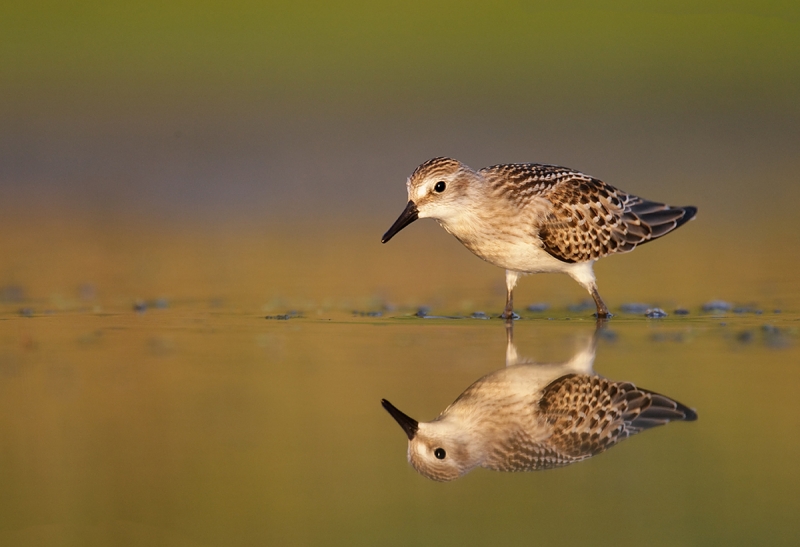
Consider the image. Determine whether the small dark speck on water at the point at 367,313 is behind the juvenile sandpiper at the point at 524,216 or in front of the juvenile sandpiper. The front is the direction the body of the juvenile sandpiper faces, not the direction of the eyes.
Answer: in front

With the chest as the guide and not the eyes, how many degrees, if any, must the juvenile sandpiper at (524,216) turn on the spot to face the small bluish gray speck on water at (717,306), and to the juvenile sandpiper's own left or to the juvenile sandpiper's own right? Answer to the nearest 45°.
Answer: approximately 180°

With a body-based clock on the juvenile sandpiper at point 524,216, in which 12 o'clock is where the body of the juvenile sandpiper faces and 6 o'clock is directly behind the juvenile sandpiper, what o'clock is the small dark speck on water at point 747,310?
The small dark speck on water is roughly at 6 o'clock from the juvenile sandpiper.

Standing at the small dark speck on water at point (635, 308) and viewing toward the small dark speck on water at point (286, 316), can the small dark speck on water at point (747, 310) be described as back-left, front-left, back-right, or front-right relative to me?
back-left

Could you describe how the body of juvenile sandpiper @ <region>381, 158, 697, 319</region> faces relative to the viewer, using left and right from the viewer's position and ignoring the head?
facing to the left of the viewer

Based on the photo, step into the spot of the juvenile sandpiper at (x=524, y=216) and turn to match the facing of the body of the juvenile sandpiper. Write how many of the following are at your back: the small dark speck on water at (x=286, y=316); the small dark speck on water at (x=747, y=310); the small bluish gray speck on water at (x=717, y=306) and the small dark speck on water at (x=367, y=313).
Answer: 2
